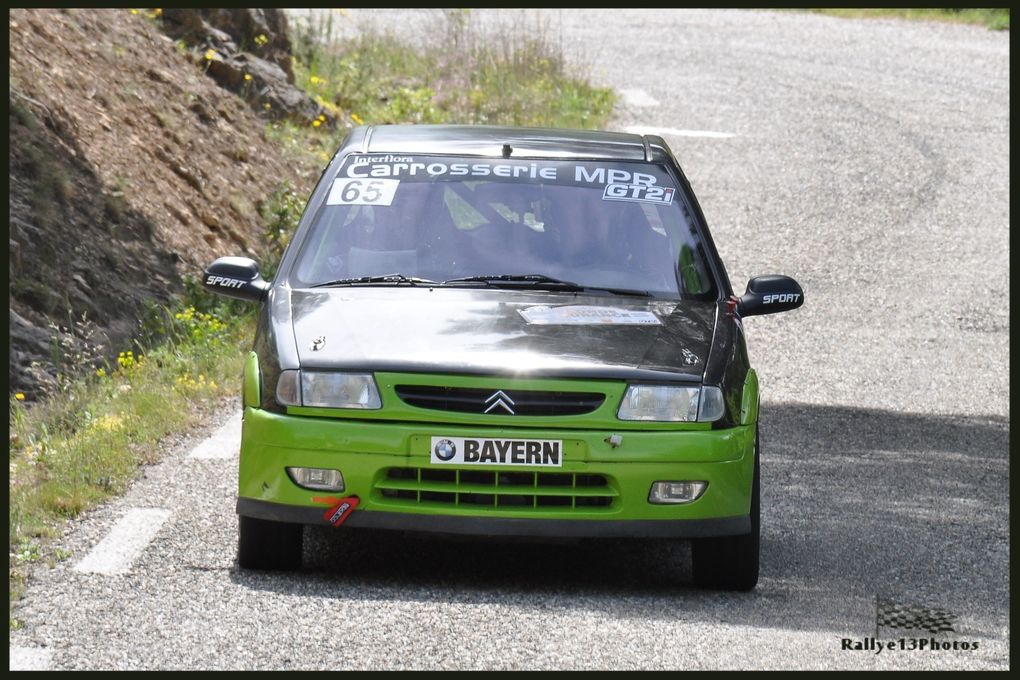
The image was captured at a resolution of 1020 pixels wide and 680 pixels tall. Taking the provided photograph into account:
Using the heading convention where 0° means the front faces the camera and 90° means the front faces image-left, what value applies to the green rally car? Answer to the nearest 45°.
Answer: approximately 0°
